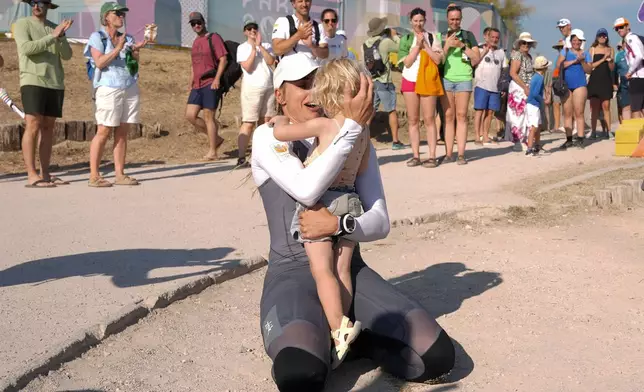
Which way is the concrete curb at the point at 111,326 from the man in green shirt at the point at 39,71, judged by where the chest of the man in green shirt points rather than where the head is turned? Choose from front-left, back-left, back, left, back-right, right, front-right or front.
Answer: front-right

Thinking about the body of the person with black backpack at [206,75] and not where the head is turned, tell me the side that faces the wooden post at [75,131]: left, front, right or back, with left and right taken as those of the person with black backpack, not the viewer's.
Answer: right

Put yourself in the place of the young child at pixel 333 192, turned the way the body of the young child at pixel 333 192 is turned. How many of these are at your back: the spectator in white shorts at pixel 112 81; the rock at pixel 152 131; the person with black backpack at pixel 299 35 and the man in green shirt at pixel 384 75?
0

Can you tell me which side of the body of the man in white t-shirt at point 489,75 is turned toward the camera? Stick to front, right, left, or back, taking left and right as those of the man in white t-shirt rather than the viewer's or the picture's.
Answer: front

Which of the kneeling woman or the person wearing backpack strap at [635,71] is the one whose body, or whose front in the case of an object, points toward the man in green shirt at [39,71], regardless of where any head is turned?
the person wearing backpack strap

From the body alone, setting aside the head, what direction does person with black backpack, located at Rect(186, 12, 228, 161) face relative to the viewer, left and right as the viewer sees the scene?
facing the viewer and to the left of the viewer

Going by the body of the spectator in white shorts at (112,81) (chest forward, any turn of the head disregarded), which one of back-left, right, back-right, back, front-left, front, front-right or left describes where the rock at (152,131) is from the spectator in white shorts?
back-left

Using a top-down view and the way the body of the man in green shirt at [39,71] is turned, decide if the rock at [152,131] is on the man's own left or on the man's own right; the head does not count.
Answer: on the man's own left

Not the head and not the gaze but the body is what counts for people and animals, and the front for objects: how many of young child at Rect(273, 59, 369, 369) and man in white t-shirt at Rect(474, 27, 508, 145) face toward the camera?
1

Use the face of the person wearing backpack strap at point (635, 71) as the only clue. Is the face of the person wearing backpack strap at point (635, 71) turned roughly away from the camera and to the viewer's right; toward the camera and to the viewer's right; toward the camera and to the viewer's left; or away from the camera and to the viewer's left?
toward the camera and to the viewer's left

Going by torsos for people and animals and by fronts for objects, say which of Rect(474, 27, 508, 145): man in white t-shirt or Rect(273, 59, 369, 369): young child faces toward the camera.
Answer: the man in white t-shirt

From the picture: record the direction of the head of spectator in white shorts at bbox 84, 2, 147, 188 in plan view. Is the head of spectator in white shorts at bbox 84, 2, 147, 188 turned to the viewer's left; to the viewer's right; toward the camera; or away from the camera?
to the viewer's right

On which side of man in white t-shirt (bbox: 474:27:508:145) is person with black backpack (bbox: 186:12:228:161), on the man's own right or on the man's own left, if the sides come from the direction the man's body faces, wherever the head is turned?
on the man's own right

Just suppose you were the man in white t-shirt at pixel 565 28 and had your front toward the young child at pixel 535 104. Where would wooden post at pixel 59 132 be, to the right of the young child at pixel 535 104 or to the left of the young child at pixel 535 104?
right
